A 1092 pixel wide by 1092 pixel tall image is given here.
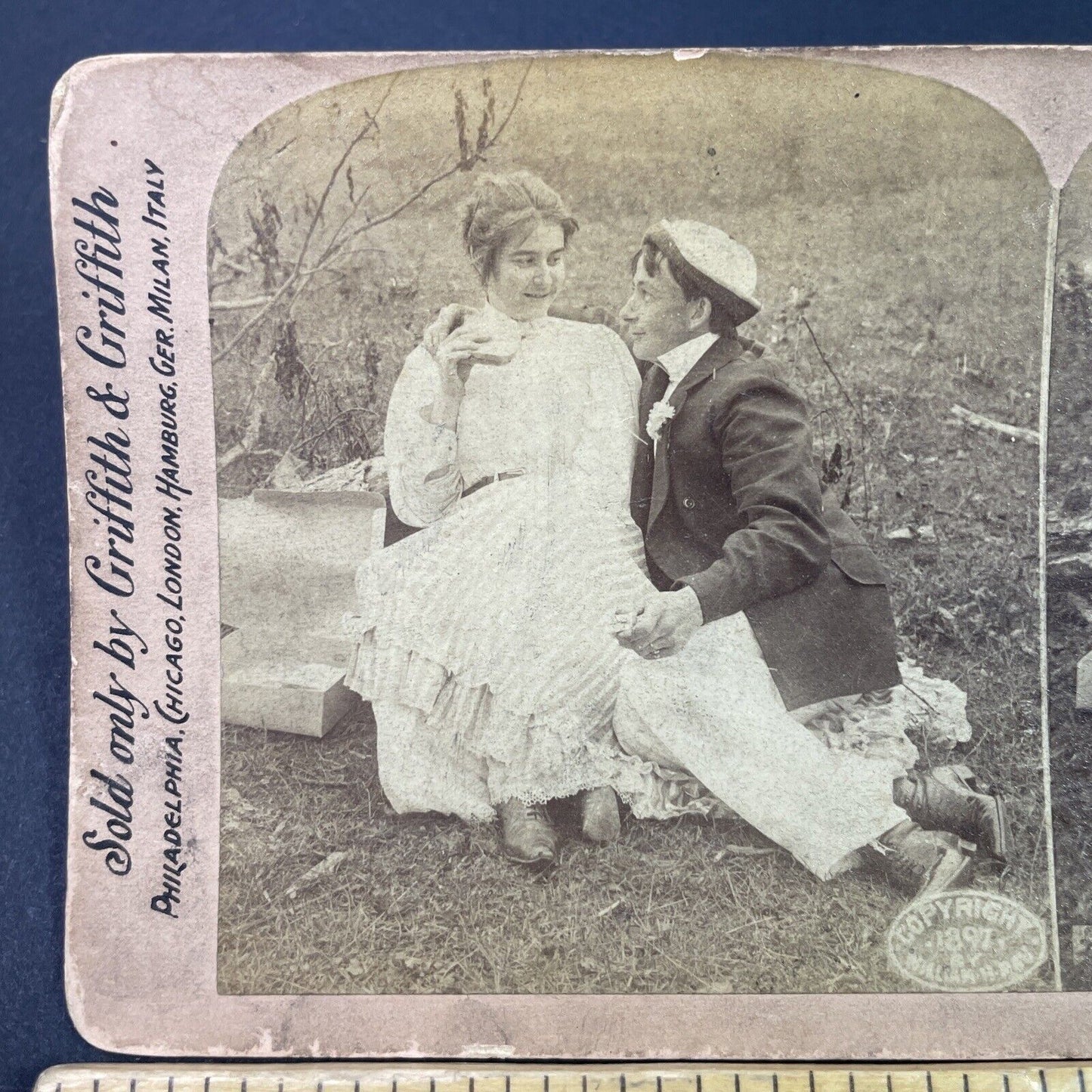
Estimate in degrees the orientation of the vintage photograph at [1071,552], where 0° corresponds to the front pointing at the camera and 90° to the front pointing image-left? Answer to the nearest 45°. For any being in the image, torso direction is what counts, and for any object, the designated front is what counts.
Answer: approximately 0°
